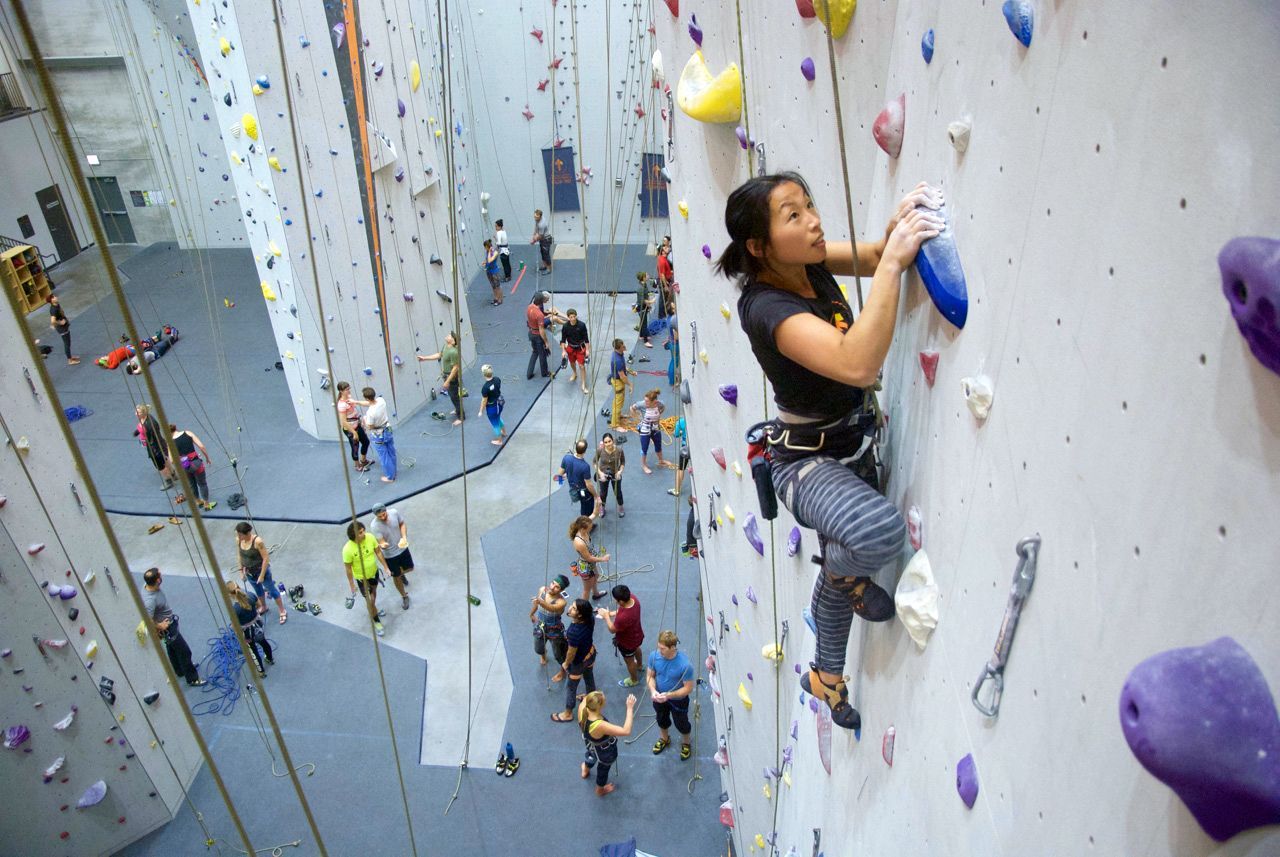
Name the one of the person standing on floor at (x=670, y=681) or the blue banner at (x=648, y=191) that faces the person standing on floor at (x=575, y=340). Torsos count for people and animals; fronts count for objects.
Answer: the blue banner

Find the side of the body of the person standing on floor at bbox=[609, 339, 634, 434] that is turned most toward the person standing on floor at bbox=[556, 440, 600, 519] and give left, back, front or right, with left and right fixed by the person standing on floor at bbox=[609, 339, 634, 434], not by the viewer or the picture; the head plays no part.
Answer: right

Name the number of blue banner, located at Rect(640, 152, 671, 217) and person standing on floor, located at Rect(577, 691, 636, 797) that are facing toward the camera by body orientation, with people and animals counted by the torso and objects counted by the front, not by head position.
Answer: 1

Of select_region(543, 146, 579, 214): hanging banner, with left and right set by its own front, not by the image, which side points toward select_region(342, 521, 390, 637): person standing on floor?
front

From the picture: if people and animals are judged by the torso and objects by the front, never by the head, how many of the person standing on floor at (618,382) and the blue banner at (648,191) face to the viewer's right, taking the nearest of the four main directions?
1

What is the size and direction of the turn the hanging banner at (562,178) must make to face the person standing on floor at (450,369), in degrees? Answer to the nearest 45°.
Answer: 0° — it already faces them

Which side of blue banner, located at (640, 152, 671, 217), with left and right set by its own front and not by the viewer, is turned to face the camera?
front

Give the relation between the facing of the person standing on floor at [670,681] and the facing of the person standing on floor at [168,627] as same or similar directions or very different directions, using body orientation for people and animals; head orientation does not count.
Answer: very different directions

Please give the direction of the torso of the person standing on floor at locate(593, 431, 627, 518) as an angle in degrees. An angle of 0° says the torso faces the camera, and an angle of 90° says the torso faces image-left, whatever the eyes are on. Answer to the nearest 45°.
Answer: approximately 0°

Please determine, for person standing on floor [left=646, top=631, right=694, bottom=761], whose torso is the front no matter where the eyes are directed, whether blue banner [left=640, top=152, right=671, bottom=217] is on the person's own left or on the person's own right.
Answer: on the person's own right

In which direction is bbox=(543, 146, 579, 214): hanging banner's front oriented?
toward the camera

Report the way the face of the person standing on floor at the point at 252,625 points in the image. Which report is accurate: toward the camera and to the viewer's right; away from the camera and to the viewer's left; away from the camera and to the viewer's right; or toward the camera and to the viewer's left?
away from the camera and to the viewer's left

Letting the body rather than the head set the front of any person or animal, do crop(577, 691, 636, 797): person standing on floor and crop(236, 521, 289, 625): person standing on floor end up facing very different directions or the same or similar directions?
very different directions

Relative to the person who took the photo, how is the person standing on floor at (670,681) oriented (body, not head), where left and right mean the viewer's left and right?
facing the viewer and to the left of the viewer

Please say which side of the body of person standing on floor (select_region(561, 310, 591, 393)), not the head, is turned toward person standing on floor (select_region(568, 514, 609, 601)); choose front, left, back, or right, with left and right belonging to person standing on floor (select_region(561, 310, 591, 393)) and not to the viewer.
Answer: front

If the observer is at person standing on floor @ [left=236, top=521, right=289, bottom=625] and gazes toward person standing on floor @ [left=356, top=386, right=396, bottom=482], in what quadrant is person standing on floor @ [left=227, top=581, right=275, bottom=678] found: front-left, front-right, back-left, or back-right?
back-right

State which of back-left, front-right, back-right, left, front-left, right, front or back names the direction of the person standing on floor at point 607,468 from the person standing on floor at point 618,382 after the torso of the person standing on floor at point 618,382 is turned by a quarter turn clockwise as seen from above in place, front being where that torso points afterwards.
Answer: front

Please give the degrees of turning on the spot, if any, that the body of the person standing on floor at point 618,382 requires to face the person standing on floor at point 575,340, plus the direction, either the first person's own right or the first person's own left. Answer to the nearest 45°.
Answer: approximately 135° to the first person's own left

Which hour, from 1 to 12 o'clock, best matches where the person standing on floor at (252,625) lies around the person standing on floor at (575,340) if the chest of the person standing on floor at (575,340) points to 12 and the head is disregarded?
the person standing on floor at (252,625) is roughly at 1 o'clock from the person standing on floor at (575,340).
